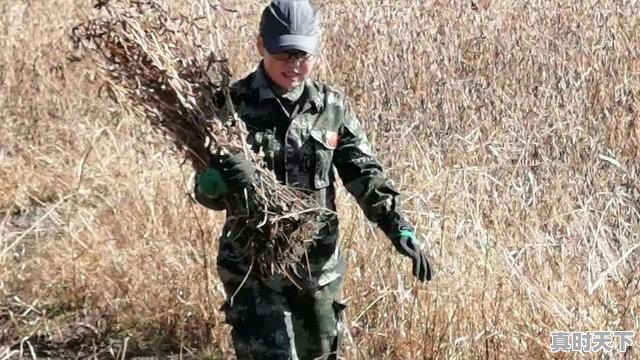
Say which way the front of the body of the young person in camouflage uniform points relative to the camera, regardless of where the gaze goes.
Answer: toward the camera
